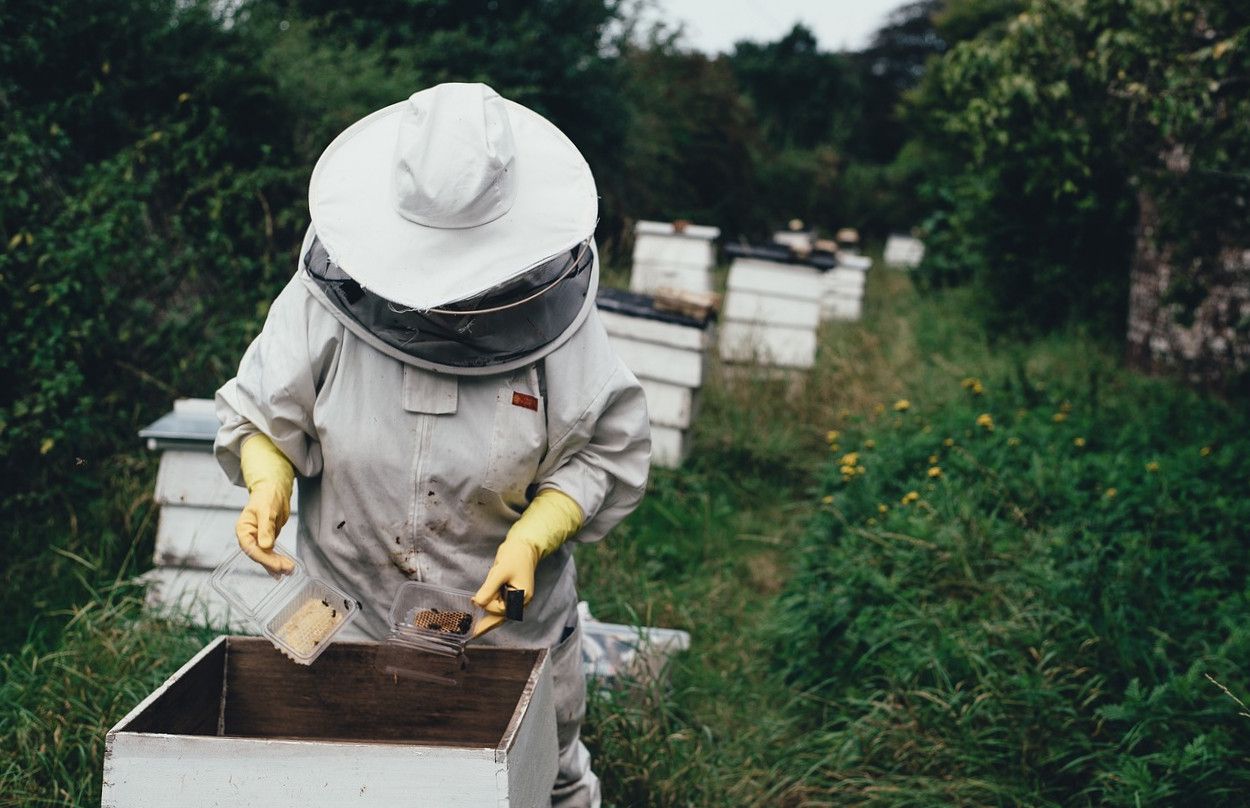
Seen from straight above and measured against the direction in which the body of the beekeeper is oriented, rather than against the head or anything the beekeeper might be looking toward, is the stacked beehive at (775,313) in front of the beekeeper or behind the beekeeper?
behind

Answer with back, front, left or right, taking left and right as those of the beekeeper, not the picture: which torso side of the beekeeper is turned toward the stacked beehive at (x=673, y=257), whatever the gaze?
back

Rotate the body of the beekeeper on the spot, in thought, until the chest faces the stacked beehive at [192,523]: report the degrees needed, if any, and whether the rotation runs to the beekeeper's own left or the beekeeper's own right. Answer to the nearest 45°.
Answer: approximately 135° to the beekeeper's own right

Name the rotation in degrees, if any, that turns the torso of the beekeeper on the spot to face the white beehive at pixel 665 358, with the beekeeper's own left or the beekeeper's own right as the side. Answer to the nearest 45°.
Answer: approximately 180°

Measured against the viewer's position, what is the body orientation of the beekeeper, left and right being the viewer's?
facing the viewer
